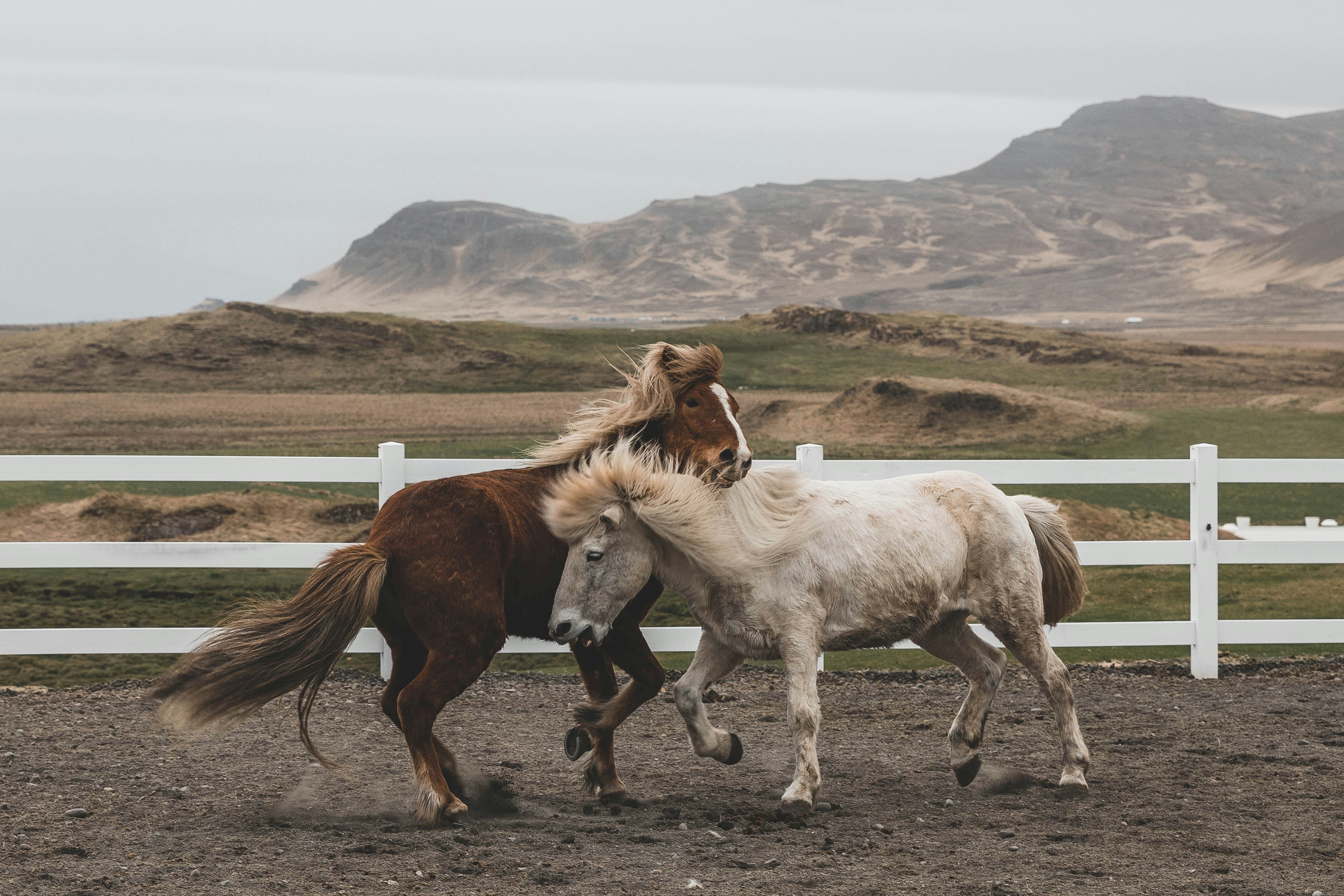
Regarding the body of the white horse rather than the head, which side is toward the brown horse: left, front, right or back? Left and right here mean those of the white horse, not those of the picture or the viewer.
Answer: front

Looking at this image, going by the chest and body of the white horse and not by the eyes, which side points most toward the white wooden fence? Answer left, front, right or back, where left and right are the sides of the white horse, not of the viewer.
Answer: right

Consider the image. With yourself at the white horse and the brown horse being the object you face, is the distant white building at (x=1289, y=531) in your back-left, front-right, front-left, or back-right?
back-right

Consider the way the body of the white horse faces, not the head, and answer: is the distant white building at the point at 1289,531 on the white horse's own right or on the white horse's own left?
on the white horse's own right

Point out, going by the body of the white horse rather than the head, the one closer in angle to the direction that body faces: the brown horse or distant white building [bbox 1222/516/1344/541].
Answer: the brown horse

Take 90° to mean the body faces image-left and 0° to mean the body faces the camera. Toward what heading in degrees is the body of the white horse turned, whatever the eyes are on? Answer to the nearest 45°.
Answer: approximately 90°
